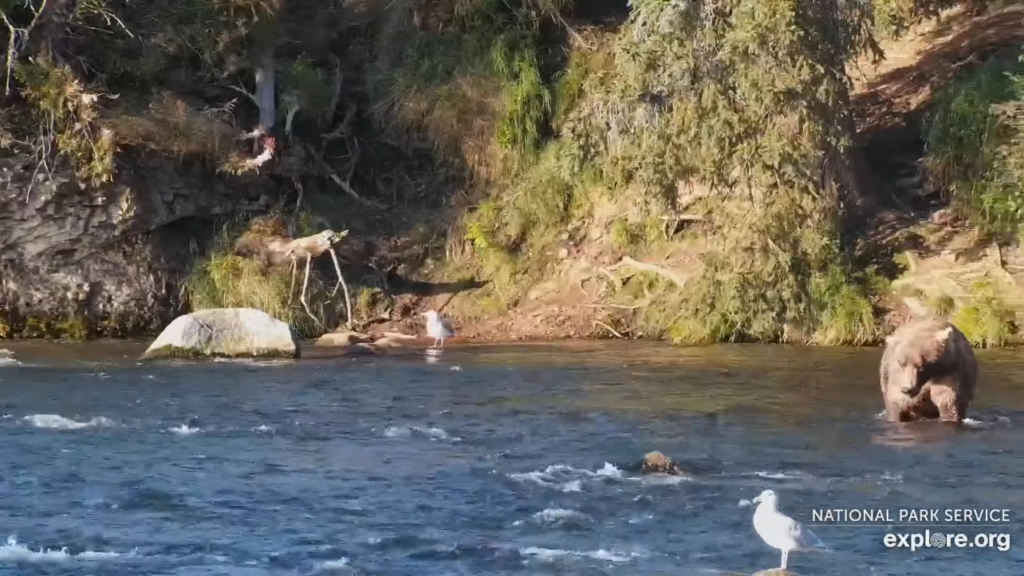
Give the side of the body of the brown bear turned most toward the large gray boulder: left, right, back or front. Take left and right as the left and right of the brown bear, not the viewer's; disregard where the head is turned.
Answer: right

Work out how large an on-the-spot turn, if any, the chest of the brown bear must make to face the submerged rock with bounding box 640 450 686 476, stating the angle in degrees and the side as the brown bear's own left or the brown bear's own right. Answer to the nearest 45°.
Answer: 0° — it already faces it

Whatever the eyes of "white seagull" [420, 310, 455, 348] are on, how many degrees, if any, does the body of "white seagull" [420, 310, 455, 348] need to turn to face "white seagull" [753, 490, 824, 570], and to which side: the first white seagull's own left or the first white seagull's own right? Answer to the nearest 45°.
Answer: approximately 90° to the first white seagull's own left

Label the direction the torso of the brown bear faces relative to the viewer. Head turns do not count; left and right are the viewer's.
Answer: facing the viewer and to the left of the viewer

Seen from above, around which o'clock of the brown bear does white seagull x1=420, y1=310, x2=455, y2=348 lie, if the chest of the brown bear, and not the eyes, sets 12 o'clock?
The white seagull is roughly at 3 o'clock from the brown bear.

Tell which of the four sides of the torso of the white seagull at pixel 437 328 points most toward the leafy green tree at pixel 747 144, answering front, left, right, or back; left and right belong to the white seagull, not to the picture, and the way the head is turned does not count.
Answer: back

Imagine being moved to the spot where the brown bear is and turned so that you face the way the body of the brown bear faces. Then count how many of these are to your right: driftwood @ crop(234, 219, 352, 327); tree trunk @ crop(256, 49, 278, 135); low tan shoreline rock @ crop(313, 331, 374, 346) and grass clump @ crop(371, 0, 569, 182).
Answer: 4

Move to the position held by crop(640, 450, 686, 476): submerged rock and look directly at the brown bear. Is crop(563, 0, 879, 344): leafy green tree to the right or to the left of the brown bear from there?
left

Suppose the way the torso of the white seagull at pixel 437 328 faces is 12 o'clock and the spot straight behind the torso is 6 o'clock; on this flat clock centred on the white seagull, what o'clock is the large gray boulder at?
The large gray boulder is roughly at 11 o'clock from the white seagull.

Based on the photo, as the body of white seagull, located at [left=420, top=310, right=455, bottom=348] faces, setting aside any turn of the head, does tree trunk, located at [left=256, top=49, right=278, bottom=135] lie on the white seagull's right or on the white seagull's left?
on the white seagull's right

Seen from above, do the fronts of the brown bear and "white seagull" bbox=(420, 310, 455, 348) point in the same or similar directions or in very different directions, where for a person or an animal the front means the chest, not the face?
same or similar directions

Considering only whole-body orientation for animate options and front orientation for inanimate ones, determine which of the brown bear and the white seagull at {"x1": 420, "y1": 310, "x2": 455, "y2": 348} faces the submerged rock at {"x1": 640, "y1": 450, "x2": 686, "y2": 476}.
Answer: the brown bear

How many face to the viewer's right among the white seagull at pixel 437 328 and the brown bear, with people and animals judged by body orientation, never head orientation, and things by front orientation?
0

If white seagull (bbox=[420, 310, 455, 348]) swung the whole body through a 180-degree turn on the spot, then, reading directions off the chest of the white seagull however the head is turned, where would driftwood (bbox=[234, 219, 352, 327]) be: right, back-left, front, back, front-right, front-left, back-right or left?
back-left

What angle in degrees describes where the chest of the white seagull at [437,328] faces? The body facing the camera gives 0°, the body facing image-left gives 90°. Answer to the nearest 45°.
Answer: approximately 90°
